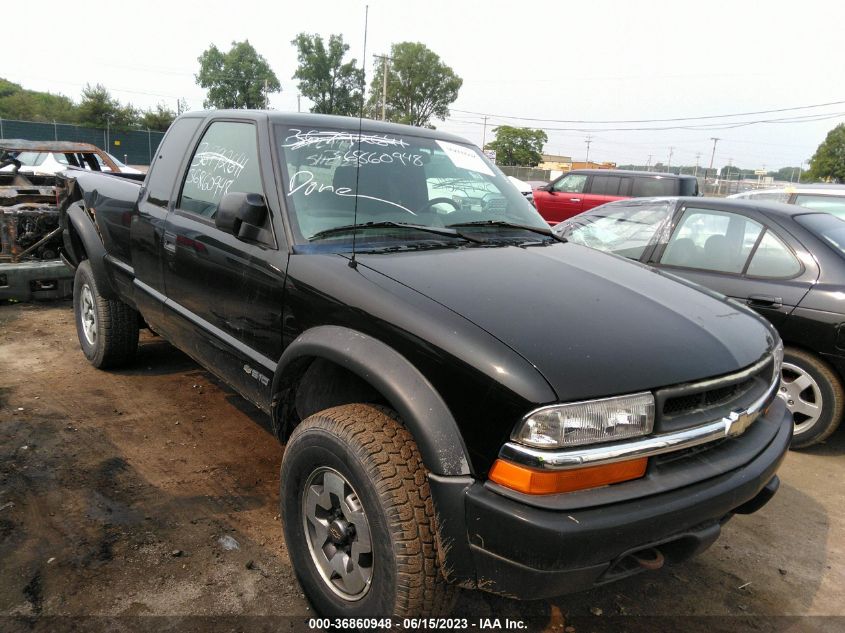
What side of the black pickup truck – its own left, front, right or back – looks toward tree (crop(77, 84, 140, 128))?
back

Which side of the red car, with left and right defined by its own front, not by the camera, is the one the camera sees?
left

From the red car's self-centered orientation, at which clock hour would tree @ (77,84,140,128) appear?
The tree is roughly at 1 o'clock from the red car.

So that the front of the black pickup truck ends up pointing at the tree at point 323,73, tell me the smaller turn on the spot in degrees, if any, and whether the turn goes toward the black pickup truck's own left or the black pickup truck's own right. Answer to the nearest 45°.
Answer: approximately 135° to the black pickup truck's own left

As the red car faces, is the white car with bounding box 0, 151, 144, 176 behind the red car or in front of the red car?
in front

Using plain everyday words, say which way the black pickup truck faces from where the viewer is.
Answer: facing the viewer and to the right of the viewer

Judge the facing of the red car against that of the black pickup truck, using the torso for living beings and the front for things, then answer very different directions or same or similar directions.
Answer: very different directions

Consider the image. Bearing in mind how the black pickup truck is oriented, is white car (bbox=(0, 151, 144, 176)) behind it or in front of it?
behind
